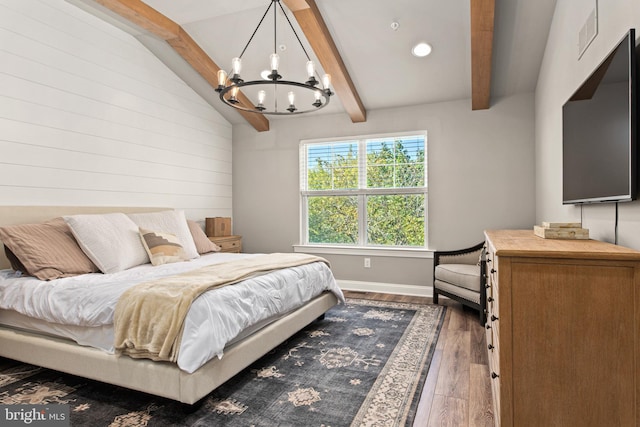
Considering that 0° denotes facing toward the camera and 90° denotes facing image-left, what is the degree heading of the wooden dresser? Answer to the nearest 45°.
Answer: approximately 90°

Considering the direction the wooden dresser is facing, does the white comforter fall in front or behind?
in front

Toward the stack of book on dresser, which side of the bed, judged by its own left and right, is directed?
front

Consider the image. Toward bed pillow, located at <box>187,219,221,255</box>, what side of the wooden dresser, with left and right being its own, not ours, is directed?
front

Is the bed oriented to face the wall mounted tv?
yes

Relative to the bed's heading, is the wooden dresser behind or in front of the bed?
in front

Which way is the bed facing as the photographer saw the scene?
facing the viewer and to the right of the viewer

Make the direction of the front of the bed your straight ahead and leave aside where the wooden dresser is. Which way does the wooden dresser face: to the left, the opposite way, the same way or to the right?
the opposite way

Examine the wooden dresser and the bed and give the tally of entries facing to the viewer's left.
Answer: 1
